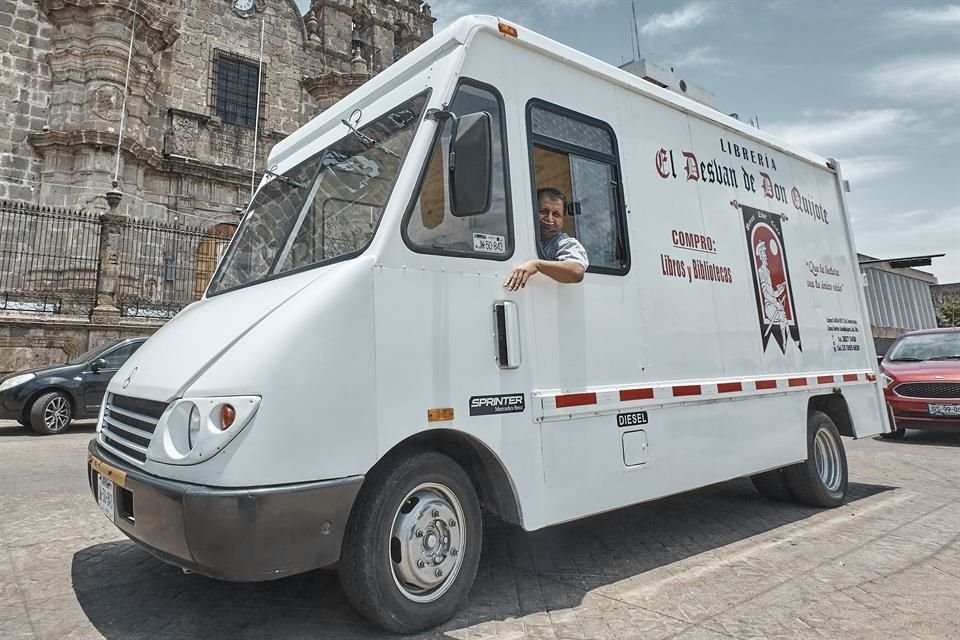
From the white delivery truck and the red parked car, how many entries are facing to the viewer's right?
0

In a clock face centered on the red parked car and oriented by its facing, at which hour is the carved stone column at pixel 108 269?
The carved stone column is roughly at 2 o'clock from the red parked car.

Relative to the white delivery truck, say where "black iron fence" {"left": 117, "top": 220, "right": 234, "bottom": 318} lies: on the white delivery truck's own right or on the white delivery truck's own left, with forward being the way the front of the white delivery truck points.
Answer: on the white delivery truck's own right

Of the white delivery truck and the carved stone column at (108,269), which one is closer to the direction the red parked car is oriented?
the white delivery truck

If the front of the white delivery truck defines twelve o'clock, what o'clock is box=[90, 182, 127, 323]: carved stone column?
The carved stone column is roughly at 3 o'clock from the white delivery truck.

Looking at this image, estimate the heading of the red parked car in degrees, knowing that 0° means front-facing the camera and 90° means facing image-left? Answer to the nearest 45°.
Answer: approximately 0°

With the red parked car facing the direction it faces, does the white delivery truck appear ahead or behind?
ahead

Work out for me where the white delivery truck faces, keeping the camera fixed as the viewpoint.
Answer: facing the viewer and to the left of the viewer

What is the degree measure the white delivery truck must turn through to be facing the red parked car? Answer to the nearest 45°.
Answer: approximately 180°

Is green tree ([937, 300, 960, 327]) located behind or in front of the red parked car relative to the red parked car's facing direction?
behind

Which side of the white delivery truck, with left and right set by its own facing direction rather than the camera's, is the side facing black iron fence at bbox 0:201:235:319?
right
